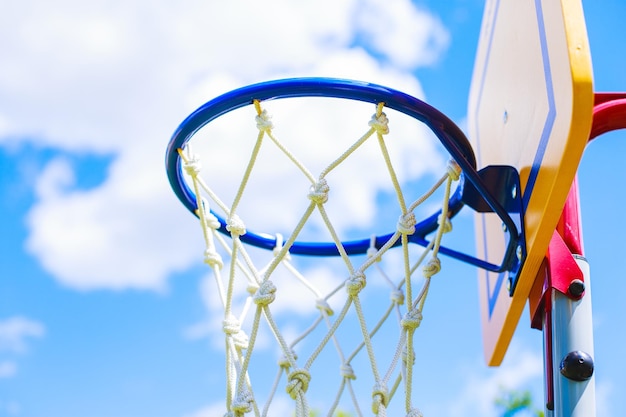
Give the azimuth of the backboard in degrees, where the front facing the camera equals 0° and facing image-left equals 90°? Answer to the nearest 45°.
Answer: approximately 90°
